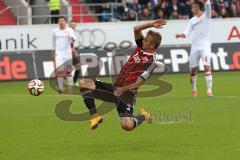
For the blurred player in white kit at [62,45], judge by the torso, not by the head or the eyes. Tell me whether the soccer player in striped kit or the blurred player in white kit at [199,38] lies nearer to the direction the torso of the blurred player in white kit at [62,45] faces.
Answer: the soccer player in striped kit

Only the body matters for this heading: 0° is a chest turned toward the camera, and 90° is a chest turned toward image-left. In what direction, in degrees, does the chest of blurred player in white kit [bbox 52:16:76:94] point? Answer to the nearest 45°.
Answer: approximately 0°

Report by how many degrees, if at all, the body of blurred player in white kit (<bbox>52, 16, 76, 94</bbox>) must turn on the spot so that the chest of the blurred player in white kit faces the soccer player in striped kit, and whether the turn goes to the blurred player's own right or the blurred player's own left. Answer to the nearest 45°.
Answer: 0° — they already face them

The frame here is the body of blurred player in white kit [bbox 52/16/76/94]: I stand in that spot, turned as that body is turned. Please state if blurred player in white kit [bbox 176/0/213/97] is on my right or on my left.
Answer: on my left

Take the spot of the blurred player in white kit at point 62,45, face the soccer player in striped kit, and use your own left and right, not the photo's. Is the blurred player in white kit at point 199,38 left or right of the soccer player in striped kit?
left
